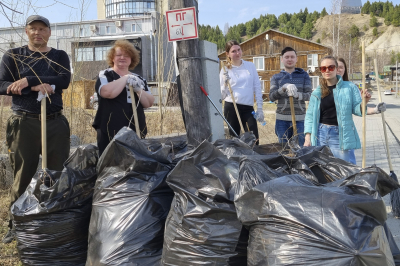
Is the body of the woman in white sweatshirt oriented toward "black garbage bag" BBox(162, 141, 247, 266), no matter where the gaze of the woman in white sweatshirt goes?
yes

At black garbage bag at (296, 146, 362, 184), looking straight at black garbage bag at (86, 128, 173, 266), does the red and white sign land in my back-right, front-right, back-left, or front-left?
front-right

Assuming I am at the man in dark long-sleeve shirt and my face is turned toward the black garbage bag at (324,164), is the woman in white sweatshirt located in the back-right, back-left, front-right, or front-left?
front-left

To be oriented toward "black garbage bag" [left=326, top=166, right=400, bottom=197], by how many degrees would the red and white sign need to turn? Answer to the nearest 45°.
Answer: approximately 45° to its left

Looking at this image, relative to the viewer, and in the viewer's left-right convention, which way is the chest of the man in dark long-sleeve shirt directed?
facing the viewer

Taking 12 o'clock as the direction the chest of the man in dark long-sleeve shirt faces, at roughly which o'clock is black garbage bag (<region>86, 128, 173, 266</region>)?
The black garbage bag is roughly at 11 o'clock from the man in dark long-sleeve shirt.

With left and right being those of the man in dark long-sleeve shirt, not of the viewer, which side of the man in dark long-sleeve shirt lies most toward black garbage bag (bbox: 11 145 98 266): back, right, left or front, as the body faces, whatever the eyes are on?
front

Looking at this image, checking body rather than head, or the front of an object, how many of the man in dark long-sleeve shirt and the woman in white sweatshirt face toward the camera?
2

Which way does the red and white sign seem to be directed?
toward the camera

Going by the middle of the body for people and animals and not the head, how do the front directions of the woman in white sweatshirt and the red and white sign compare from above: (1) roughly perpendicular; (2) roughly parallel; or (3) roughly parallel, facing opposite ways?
roughly parallel

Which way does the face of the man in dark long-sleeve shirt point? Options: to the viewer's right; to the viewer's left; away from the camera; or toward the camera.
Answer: toward the camera

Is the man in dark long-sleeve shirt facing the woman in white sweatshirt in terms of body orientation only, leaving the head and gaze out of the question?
no

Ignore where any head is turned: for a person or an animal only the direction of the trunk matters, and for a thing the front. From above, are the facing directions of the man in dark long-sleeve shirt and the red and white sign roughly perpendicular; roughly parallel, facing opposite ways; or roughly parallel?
roughly parallel

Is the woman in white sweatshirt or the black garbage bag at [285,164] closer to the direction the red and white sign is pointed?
the black garbage bag

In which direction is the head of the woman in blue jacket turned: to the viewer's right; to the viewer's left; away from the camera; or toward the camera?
toward the camera

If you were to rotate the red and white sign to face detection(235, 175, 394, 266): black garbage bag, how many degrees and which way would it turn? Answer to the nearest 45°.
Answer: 0° — it already faces it
